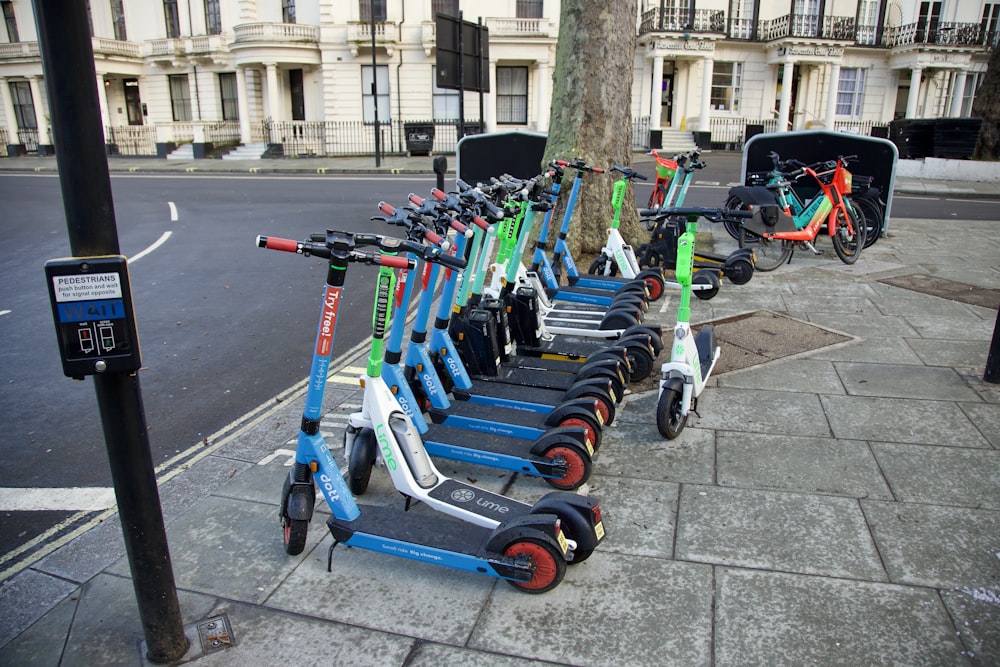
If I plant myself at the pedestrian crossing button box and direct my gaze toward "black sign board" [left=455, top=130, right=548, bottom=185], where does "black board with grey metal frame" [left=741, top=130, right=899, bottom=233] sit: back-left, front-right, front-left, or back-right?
front-right

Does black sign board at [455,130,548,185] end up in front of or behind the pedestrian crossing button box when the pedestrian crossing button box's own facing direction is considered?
behind

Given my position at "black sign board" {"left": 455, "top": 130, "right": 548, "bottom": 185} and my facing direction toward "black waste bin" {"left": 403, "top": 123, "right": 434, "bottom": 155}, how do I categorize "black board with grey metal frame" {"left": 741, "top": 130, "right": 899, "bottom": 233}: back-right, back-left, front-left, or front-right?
back-right

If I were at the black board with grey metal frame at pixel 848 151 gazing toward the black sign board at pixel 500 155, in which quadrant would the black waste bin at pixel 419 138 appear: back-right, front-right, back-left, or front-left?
front-right

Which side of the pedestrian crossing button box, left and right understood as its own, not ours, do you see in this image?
front

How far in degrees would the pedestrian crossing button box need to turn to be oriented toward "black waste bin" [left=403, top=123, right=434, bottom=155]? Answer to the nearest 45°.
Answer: approximately 135° to its left
